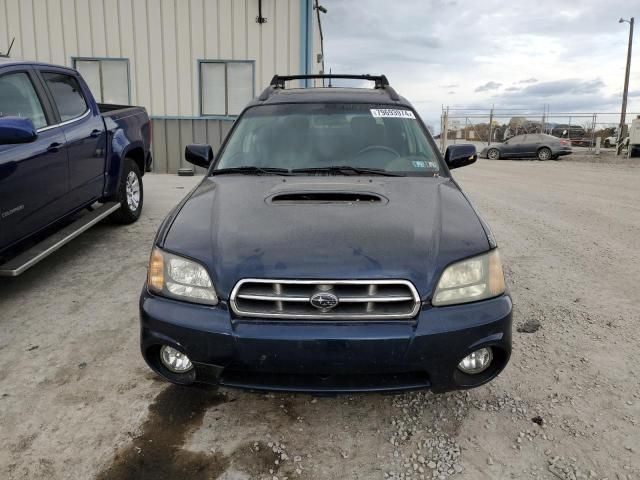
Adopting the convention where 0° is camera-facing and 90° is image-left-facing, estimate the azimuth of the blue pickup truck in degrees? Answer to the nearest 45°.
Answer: approximately 45°

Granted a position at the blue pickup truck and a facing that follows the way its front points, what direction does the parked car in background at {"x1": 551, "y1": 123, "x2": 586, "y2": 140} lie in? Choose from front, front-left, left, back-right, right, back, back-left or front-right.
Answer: back

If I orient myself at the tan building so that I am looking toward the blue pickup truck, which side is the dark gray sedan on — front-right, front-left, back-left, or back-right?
back-left

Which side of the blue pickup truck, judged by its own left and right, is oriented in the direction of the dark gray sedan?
back
